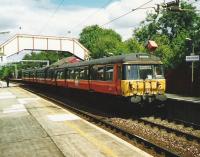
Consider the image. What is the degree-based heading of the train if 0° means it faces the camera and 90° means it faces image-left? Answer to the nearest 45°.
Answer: approximately 315°
